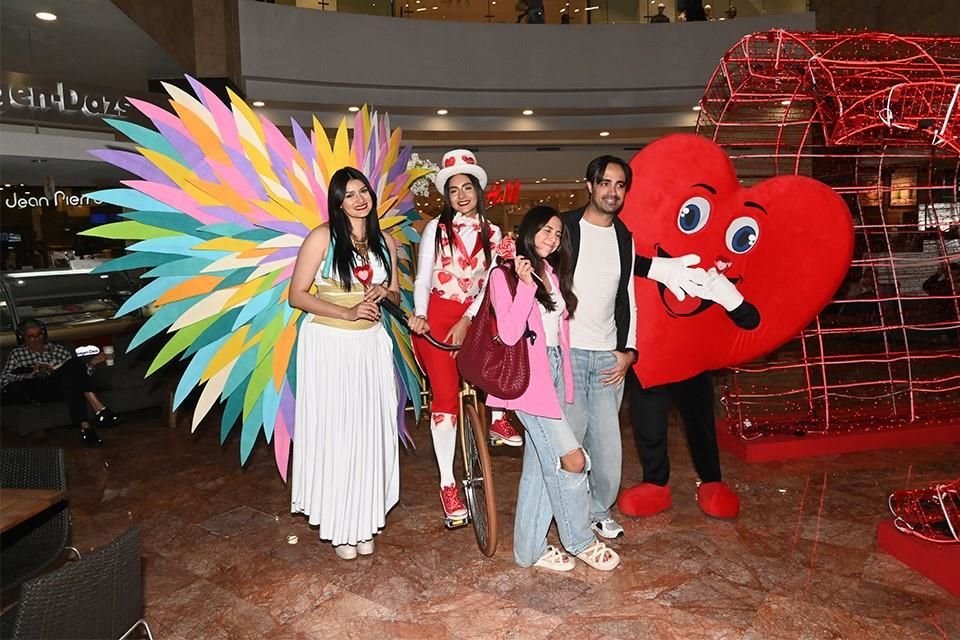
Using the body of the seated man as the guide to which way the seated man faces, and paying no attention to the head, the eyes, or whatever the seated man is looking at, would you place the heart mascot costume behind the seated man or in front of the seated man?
in front

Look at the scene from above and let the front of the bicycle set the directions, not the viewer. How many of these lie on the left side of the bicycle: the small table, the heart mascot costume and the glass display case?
1

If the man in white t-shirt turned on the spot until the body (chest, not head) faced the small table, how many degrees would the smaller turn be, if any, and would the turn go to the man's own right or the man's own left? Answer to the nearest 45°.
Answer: approximately 45° to the man's own right

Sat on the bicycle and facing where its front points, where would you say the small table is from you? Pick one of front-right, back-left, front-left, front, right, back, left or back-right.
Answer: front-right

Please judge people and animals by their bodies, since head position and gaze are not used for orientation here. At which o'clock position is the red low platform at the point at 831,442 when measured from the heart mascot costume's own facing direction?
The red low platform is roughly at 7 o'clock from the heart mascot costume.

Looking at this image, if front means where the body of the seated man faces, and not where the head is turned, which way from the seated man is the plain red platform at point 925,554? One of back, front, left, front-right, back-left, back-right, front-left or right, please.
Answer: front

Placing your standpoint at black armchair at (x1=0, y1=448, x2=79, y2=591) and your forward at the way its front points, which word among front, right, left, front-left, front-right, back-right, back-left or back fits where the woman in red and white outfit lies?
back-left

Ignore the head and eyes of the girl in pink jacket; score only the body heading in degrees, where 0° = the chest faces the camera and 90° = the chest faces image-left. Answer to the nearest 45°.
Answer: approximately 315°

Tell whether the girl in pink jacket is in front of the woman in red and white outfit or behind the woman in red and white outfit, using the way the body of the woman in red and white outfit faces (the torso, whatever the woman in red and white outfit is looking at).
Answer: in front
